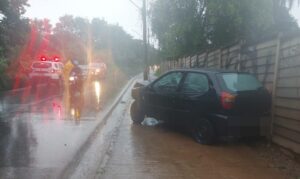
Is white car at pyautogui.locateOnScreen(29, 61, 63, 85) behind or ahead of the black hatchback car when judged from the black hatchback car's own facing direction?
ahead

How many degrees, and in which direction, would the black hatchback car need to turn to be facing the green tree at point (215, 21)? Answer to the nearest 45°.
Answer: approximately 45° to its right

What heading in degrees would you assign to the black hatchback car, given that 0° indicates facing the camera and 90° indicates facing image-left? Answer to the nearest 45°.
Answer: approximately 135°
